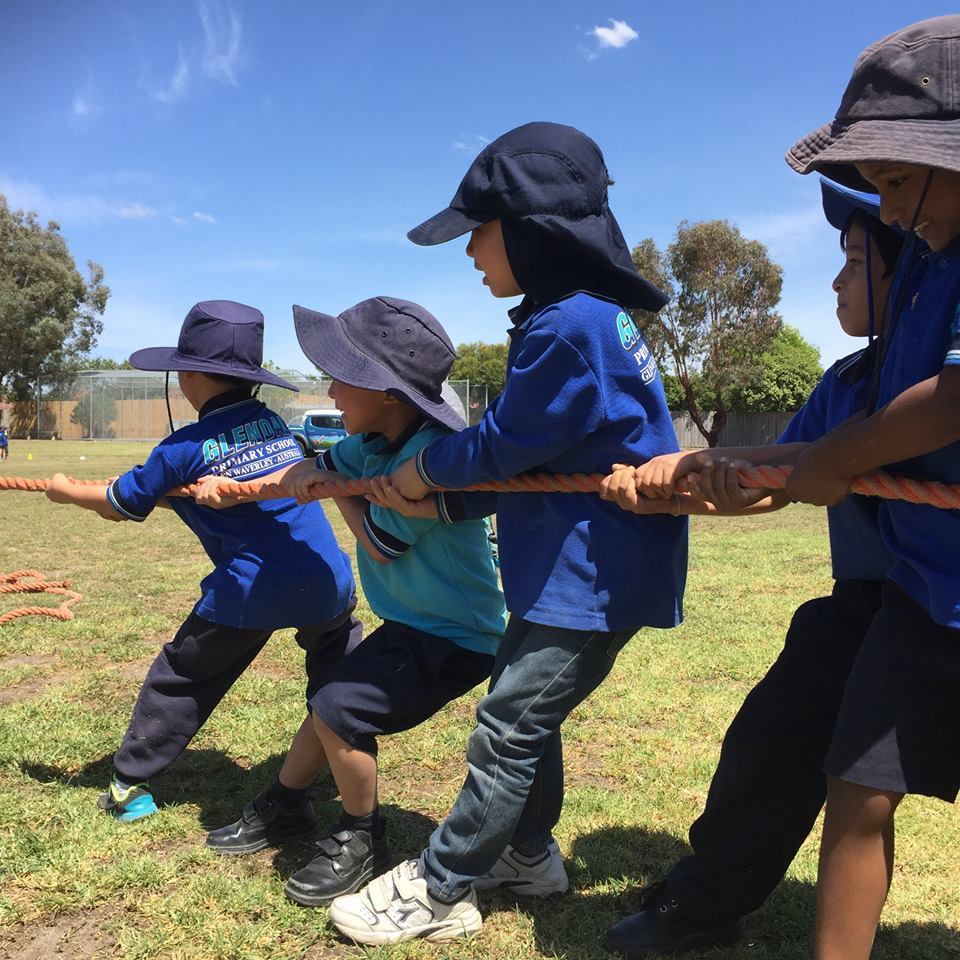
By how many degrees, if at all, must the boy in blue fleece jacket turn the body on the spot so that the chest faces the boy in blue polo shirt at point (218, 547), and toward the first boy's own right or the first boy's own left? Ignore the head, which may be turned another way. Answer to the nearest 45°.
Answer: approximately 45° to the first boy's own right

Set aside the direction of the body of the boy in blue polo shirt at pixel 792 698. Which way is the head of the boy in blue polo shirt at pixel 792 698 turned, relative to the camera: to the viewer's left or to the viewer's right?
to the viewer's left

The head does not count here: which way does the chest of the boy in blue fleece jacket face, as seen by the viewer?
to the viewer's left

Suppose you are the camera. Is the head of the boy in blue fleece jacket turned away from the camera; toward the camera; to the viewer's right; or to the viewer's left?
to the viewer's left

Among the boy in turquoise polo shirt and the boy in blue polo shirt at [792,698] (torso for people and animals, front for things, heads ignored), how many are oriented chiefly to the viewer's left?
2

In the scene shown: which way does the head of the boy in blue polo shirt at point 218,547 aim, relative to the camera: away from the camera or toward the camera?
away from the camera

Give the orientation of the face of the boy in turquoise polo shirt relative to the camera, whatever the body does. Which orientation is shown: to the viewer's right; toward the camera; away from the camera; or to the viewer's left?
to the viewer's left

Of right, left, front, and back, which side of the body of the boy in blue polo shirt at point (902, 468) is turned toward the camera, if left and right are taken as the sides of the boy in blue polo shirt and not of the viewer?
left

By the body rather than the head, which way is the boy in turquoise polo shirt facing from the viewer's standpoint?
to the viewer's left

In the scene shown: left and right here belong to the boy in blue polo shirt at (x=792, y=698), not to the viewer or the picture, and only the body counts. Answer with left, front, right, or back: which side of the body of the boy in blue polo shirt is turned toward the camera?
left

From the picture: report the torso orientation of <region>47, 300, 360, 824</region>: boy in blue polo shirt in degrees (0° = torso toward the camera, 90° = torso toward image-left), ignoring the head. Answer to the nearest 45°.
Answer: approximately 135°

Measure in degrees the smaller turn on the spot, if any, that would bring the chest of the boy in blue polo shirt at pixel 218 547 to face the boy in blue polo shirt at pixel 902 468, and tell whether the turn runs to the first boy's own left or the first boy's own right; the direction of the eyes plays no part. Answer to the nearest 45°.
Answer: approximately 180°

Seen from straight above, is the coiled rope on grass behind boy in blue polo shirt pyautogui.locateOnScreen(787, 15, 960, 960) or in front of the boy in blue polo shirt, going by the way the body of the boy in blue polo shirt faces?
in front
